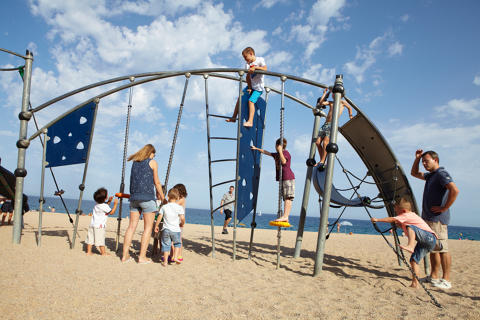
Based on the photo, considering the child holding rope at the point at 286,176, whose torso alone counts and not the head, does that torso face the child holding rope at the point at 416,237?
no

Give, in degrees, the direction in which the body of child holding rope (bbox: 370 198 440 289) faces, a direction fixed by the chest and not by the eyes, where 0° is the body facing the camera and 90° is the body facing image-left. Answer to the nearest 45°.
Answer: approximately 90°

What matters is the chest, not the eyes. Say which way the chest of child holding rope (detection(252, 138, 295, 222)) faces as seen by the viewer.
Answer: to the viewer's left

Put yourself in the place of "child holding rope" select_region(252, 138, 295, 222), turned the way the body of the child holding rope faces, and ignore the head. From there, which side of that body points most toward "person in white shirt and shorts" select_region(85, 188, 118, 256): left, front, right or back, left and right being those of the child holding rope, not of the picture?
front

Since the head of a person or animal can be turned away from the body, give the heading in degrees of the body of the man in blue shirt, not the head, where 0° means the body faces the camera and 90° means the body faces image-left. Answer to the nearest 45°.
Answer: approximately 45°

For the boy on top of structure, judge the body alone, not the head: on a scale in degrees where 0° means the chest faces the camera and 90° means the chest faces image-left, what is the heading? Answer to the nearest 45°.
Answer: approximately 45°
